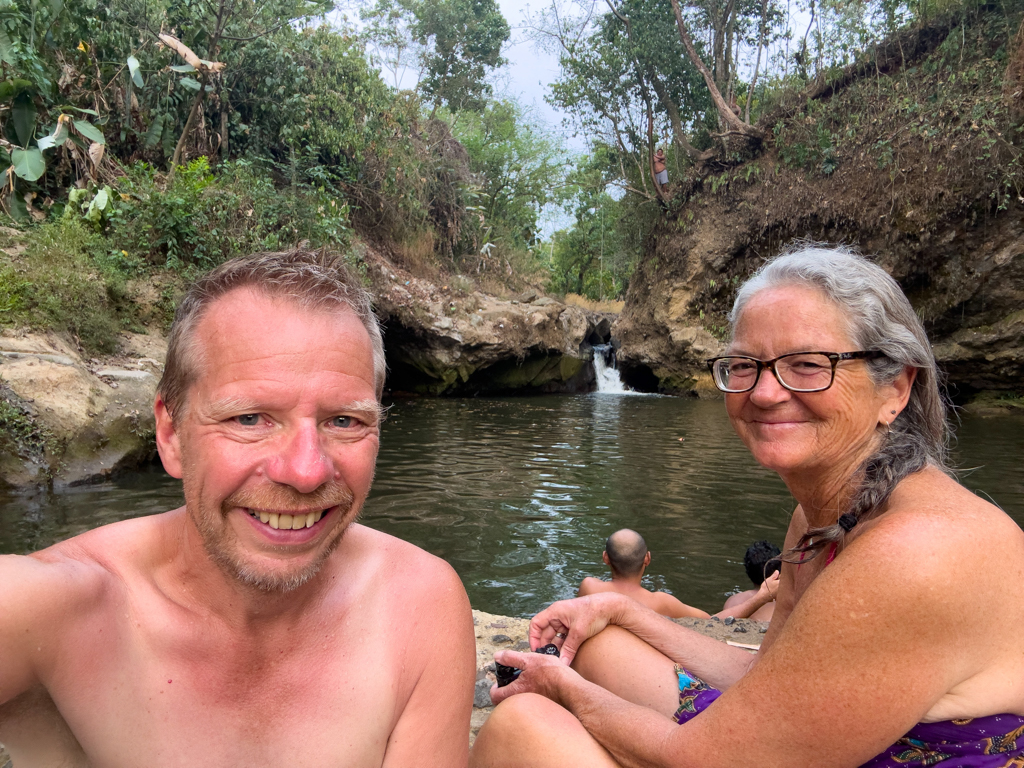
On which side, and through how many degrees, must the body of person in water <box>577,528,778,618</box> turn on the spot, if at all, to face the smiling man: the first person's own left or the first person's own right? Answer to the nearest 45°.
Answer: approximately 180°

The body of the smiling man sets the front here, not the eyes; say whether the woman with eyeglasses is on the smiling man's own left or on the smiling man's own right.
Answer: on the smiling man's own left

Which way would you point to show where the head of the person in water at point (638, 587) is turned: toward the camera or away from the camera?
away from the camera

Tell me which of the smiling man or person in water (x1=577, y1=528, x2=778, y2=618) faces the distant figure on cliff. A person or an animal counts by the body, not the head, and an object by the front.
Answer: the person in water

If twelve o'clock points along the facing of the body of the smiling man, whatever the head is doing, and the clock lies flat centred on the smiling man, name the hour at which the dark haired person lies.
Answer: The dark haired person is roughly at 8 o'clock from the smiling man.

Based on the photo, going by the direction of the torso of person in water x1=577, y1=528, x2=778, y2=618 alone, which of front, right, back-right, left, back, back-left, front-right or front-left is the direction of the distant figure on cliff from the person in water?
front

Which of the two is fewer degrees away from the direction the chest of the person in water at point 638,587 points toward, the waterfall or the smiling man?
the waterfall

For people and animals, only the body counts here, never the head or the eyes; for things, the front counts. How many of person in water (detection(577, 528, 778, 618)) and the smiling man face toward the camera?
1

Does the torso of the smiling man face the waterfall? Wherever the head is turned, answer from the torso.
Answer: no

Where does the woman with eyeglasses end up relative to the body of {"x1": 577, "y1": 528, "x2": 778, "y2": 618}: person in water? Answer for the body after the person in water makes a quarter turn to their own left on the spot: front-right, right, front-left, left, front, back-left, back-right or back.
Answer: left

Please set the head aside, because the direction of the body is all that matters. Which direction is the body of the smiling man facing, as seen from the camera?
toward the camera

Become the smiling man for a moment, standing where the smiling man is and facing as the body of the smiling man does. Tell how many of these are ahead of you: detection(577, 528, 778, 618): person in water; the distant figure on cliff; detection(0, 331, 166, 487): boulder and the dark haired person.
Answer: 0

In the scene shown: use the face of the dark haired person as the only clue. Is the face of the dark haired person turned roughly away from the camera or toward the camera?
away from the camera

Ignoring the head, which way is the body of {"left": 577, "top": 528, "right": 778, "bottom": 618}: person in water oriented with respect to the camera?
away from the camera

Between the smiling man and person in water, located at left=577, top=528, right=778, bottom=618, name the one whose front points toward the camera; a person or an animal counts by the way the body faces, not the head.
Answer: the smiling man

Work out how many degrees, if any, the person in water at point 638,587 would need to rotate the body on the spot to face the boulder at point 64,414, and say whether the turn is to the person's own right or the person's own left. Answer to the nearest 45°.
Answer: approximately 90° to the person's own left

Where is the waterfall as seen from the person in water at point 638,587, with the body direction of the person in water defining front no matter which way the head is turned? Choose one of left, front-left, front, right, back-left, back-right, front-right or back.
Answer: front

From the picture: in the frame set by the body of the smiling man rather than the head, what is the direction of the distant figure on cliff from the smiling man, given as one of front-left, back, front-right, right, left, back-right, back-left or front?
back-left

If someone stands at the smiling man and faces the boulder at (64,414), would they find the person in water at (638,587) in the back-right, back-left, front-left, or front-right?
front-right
